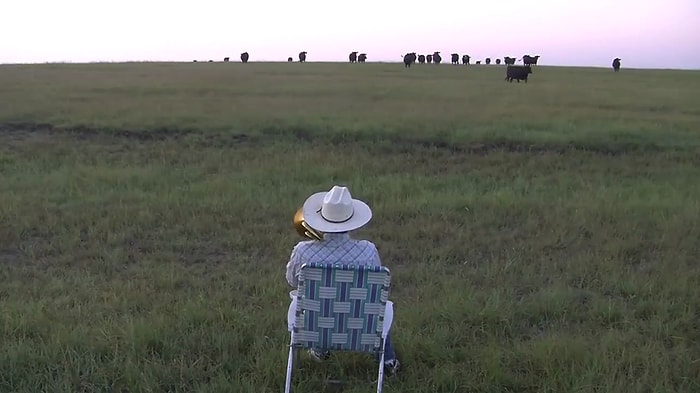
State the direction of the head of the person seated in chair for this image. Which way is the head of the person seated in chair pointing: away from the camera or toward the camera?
away from the camera

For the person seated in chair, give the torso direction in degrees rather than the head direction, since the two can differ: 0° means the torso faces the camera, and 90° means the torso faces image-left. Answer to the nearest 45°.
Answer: approximately 180°

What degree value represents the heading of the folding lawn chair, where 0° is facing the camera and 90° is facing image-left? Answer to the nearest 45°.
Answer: approximately 180°
